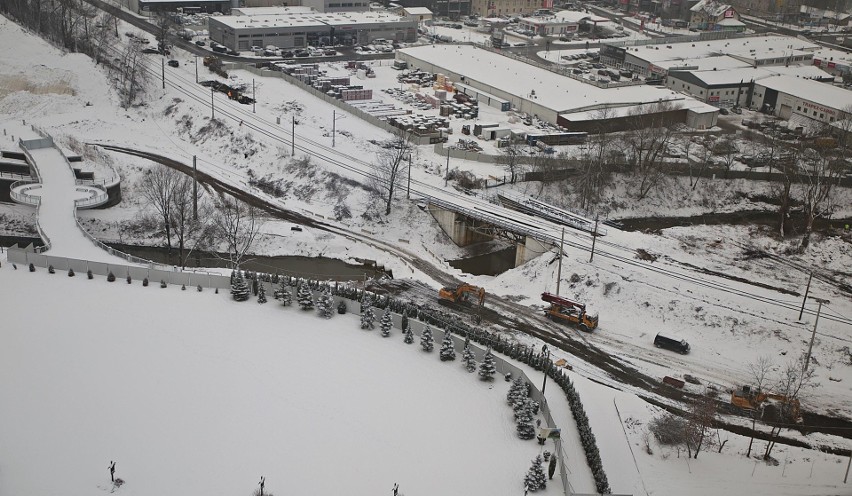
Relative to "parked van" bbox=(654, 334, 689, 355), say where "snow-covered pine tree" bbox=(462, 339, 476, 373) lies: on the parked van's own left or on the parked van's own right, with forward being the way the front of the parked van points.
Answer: on the parked van's own right

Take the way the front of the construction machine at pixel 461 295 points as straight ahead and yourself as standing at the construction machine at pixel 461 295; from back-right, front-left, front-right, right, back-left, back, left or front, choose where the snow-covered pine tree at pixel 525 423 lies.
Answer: right

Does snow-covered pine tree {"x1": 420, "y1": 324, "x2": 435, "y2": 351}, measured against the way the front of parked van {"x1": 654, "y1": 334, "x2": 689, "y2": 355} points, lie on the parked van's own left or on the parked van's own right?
on the parked van's own right

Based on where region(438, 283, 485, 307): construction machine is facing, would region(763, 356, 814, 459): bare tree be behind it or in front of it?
in front

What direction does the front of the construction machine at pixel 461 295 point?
to the viewer's right

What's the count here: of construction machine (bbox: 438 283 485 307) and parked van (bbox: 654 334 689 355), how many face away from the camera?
0

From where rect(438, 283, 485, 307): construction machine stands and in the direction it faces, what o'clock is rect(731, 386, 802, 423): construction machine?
rect(731, 386, 802, 423): construction machine is roughly at 1 o'clock from rect(438, 283, 485, 307): construction machine.

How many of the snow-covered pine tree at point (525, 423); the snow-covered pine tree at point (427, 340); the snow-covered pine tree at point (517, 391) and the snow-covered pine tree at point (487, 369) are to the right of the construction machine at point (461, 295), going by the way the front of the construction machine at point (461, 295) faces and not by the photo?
4

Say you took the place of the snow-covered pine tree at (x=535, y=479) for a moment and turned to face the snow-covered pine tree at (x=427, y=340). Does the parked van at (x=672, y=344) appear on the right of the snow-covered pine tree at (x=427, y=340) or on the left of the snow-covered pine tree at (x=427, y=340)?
right

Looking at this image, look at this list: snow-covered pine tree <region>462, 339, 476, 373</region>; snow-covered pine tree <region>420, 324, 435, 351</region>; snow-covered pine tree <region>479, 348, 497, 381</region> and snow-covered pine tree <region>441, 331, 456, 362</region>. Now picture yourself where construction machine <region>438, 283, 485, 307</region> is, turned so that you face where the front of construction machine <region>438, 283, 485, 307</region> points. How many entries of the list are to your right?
4
